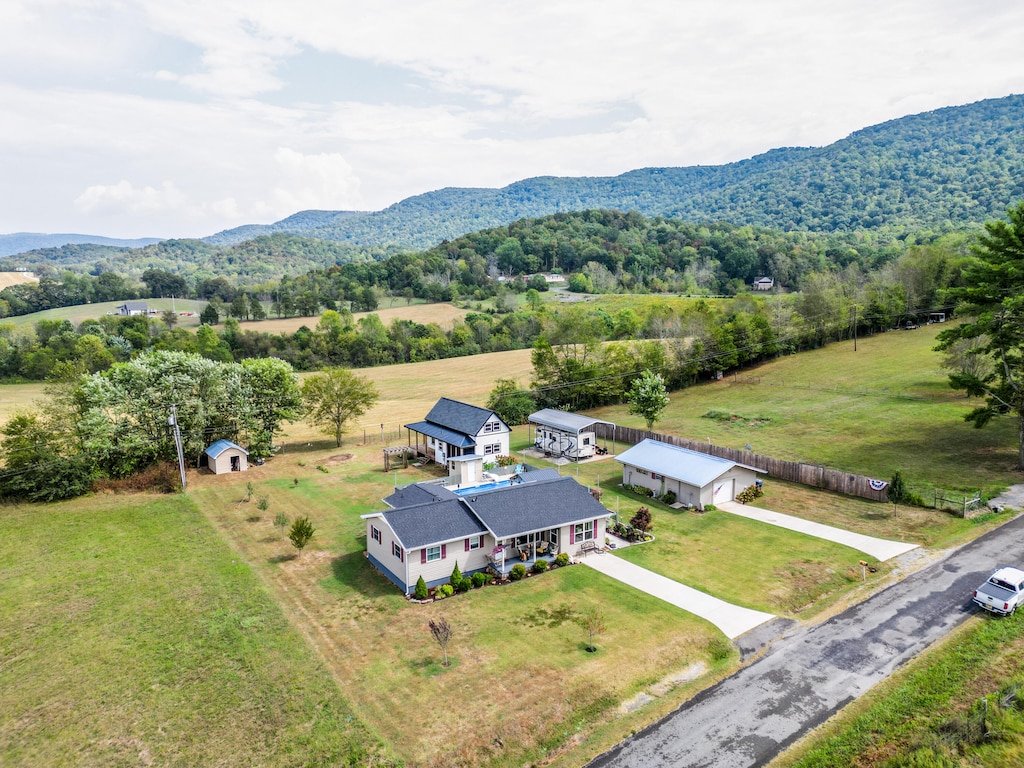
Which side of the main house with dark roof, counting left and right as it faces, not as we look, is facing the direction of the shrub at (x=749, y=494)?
left

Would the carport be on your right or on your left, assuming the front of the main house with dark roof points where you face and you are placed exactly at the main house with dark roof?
on your left

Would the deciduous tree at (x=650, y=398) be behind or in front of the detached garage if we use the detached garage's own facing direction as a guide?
behind

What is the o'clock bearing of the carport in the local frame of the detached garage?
The carport is roughly at 6 o'clock from the detached garage.

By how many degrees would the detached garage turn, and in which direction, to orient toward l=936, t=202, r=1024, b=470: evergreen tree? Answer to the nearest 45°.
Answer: approximately 45° to its left

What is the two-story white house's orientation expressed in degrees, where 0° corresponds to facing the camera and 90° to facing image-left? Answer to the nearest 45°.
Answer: approximately 45°

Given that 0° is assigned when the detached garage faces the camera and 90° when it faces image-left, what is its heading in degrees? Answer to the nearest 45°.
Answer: approximately 315°

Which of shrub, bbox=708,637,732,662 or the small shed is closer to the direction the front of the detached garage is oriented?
the shrub

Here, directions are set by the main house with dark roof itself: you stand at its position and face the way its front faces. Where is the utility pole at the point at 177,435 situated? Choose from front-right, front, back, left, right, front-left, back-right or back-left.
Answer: back

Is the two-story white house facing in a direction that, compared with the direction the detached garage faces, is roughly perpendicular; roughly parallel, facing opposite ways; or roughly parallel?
roughly perpendicular

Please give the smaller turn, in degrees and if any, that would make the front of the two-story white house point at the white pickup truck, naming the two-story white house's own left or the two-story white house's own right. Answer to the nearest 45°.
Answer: approximately 90° to the two-story white house's own left

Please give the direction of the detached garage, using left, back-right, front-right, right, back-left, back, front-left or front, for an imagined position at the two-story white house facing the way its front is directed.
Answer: left
